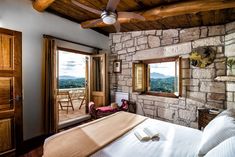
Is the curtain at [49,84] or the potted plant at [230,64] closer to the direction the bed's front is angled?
the curtain

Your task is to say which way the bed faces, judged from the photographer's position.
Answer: facing away from the viewer and to the left of the viewer

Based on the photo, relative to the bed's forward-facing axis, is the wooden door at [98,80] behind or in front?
in front

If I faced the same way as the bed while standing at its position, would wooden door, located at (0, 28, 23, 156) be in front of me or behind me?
in front

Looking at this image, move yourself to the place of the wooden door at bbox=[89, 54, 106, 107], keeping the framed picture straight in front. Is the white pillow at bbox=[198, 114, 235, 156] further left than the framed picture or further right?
right

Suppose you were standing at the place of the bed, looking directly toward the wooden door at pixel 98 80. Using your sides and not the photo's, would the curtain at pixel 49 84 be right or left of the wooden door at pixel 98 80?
left

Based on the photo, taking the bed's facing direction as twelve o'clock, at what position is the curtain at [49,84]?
The curtain is roughly at 12 o'clock from the bed.

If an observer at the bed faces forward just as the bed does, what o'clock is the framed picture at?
The framed picture is roughly at 1 o'clock from the bed.

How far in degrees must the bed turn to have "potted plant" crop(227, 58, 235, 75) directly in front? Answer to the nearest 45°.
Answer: approximately 90° to its right

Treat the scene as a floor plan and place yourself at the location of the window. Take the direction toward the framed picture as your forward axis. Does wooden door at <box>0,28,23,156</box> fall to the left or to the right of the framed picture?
left

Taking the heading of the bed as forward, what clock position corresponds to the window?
The window is roughly at 2 o'clock from the bed.
